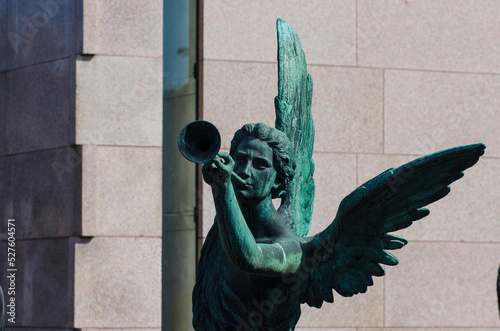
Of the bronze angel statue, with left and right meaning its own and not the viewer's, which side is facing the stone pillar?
right

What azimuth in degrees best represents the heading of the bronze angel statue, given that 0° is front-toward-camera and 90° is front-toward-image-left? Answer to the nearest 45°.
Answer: approximately 45°
